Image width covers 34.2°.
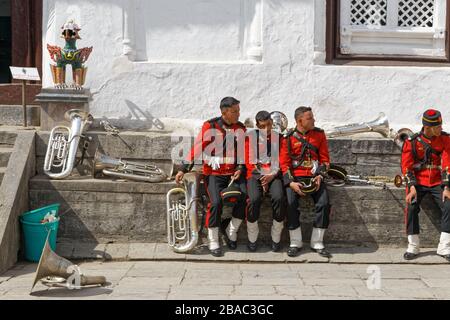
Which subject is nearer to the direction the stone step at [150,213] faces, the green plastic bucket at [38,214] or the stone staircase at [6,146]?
the green plastic bucket

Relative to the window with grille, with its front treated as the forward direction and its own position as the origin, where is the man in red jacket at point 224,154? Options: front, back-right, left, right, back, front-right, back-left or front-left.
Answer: front-right
